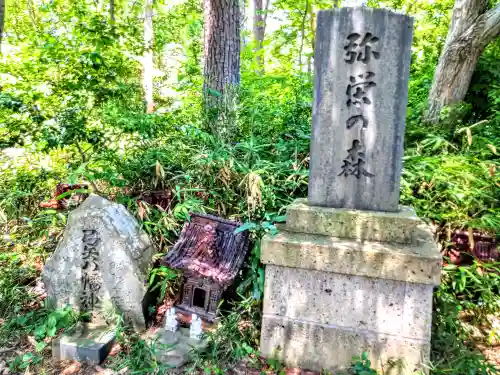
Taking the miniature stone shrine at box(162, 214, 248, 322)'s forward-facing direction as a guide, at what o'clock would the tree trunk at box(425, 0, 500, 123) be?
The tree trunk is roughly at 8 o'clock from the miniature stone shrine.

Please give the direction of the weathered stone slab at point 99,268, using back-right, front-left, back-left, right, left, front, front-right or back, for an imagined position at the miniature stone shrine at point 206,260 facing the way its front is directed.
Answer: right

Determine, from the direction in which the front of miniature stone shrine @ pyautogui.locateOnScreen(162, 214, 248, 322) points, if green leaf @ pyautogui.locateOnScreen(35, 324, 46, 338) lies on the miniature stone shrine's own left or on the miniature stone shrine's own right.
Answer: on the miniature stone shrine's own right

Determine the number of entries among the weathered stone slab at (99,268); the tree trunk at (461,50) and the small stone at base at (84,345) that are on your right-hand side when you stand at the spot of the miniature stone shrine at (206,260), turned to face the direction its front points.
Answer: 2

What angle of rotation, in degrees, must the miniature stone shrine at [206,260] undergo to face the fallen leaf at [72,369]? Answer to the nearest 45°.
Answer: approximately 90° to its right

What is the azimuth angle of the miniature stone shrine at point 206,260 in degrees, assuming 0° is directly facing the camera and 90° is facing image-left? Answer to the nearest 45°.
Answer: approximately 0°

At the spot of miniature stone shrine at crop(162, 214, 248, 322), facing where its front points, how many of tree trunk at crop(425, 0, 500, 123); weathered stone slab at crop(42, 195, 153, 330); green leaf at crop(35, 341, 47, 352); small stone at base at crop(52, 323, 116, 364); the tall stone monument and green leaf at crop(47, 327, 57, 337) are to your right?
4

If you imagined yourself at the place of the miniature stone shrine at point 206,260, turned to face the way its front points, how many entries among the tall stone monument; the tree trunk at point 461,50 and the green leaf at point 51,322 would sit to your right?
1

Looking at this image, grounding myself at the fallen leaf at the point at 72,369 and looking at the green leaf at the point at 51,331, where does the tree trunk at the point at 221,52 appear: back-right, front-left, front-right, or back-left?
front-right

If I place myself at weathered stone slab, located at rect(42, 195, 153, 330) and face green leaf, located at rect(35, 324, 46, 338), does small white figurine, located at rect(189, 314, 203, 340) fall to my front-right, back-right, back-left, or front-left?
back-left

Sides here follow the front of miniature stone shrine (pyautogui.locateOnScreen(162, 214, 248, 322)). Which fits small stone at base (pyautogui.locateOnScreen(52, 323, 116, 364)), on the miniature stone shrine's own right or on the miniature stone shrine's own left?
on the miniature stone shrine's own right

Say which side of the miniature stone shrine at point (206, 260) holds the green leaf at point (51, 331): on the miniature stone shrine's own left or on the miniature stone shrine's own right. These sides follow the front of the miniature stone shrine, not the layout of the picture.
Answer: on the miniature stone shrine's own right

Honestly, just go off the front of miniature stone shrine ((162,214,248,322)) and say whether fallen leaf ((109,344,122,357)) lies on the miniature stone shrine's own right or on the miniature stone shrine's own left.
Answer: on the miniature stone shrine's own right
